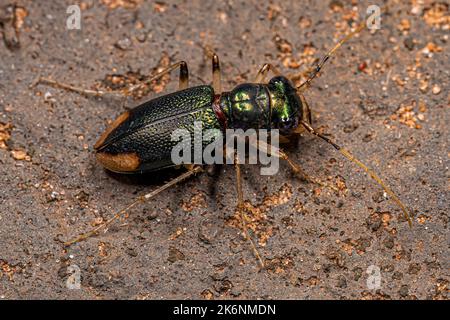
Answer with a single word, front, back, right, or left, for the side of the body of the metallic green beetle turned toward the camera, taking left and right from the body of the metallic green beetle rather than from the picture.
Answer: right
